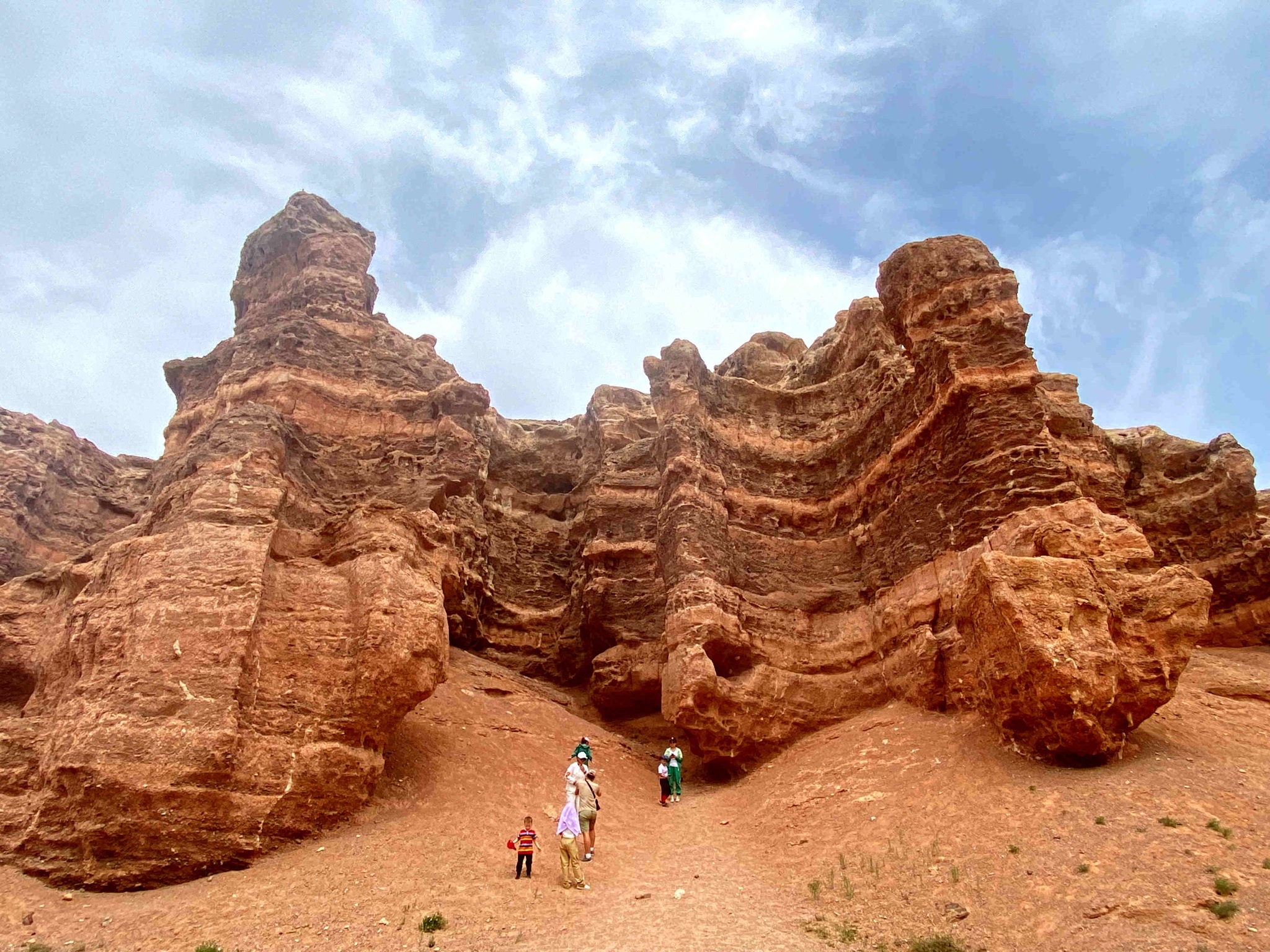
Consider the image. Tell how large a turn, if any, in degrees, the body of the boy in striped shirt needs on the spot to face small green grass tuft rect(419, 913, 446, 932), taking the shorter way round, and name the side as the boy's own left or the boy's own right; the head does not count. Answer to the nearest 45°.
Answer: approximately 45° to the boy's own right

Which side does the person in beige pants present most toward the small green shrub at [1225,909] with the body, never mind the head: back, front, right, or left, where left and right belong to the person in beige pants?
right

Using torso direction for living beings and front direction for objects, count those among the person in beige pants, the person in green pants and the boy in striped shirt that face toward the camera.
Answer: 2

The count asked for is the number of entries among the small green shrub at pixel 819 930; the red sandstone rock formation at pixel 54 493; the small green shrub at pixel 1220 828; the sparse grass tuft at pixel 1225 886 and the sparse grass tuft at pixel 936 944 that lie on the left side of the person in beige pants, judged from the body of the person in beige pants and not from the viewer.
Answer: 1

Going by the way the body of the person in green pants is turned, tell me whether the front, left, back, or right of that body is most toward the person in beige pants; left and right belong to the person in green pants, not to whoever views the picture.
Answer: front

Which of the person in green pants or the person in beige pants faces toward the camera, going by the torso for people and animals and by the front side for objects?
the person in green pants

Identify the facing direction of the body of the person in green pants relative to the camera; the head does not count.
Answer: toward the camera

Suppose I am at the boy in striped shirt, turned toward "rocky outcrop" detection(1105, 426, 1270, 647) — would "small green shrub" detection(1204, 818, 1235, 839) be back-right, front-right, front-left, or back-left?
front-right

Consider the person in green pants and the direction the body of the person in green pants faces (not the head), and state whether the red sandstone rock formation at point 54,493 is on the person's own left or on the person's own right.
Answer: on the person's own right

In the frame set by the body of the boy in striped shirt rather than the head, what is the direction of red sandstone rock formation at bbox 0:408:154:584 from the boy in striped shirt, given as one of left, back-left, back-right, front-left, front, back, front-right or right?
back-right

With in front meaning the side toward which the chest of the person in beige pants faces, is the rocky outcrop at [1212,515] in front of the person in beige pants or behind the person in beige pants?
in front

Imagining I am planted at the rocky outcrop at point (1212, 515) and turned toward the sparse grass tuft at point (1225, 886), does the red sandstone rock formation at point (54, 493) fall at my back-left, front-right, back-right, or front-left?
front-right

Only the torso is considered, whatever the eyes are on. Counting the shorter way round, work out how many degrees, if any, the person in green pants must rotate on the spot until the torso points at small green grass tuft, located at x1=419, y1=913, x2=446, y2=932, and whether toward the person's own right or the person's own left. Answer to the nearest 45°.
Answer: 0° — they already face it

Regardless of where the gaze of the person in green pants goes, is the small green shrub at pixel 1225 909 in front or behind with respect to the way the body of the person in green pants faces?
in front

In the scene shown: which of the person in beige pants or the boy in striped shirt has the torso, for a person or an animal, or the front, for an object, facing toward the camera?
the boy in striped shirt

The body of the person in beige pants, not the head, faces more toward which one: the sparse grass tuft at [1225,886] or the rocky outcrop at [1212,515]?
the rocky outcrop

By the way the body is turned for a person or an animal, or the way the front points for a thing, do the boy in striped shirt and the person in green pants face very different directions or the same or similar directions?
same or similar directions
